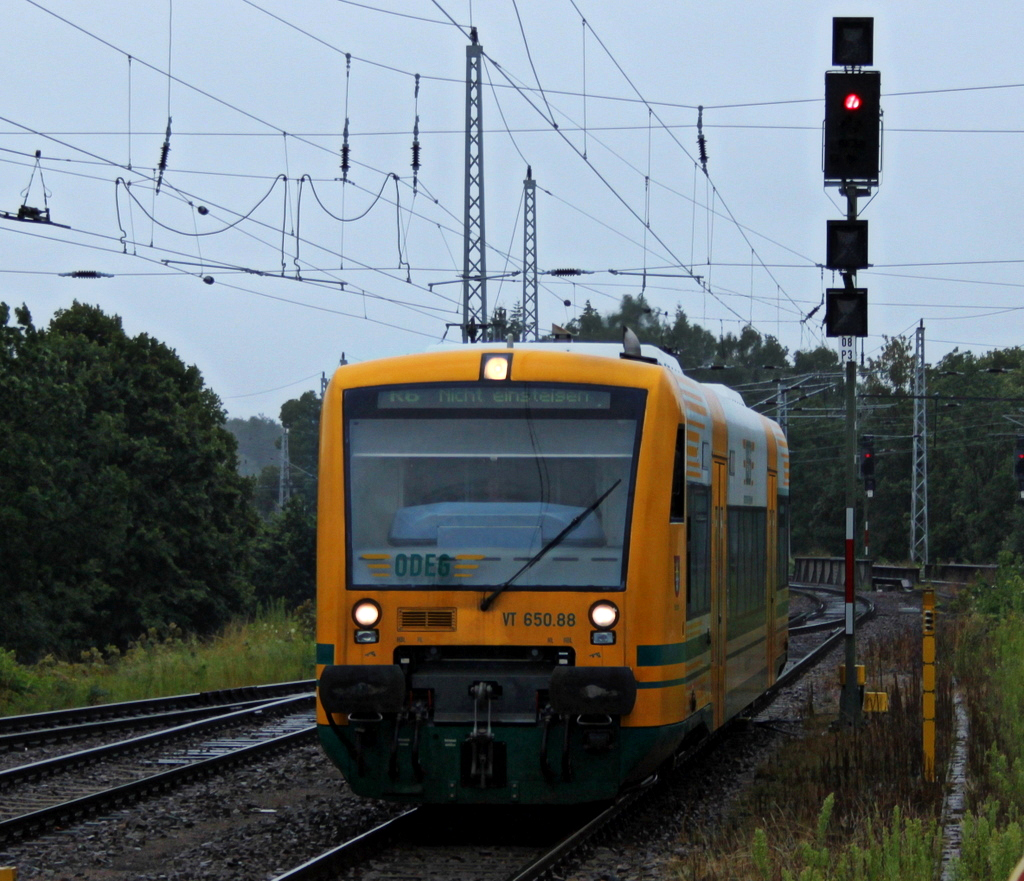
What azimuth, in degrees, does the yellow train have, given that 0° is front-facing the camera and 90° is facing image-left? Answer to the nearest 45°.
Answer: approximately 0°
